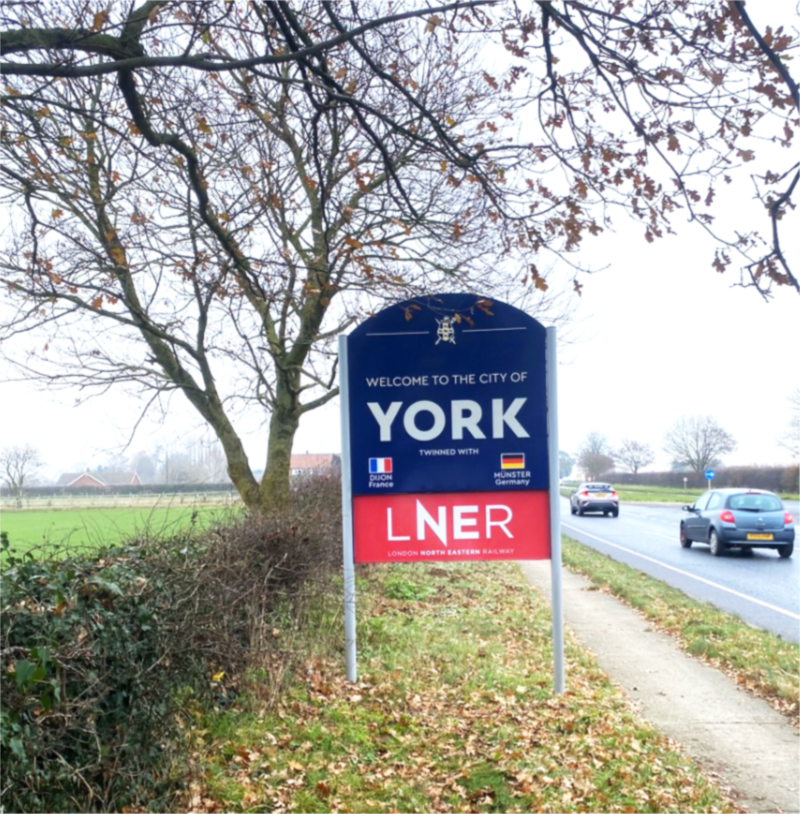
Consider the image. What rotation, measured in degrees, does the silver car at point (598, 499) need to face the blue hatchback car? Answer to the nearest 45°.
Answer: approximately 180°

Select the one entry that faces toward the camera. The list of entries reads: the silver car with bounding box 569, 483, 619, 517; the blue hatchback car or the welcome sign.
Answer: the welcome sign

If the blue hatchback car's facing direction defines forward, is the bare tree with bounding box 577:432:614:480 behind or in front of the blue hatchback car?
in front

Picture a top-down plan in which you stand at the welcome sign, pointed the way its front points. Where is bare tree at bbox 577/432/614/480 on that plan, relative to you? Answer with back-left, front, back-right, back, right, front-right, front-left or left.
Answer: back

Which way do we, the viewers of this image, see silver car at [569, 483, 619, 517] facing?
facing away from the viewer

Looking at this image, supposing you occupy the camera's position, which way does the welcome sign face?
facing the viewer

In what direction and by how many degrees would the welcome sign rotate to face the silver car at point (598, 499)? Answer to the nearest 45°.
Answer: approximately 180°

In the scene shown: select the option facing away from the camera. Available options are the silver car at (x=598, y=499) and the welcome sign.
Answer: the silver car

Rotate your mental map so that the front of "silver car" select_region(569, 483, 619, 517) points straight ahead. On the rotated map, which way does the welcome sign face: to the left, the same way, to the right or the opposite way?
the opposite way

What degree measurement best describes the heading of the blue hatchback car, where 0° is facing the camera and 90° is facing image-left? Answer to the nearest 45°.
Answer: approximately 135°

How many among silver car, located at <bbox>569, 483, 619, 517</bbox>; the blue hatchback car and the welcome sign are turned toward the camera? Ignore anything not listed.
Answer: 1

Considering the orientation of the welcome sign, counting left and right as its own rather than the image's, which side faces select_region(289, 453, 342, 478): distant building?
back

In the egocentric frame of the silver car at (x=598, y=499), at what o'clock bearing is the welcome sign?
The welcome sign is roughly at 6 o'clock from the silver car.
